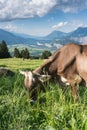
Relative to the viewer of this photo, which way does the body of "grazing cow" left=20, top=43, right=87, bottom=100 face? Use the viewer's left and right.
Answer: facing to the left of the viewer
